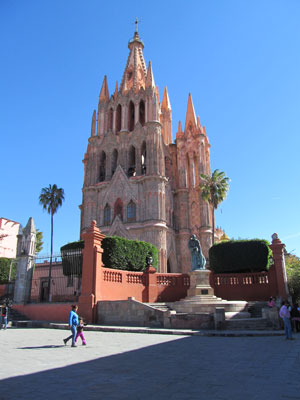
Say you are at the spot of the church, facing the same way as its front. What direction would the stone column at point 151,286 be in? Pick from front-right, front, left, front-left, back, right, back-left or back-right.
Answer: front-left

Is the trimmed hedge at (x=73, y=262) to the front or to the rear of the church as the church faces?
to the front

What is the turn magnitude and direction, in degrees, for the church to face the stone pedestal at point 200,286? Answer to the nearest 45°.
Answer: approximately 45° to its left

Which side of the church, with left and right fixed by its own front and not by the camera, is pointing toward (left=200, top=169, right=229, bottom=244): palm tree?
left

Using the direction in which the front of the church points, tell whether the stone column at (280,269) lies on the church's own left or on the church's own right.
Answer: on the church's own left

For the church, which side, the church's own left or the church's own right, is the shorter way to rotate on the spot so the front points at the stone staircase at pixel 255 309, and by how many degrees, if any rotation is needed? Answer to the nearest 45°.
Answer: approximately 45° to the church's own left

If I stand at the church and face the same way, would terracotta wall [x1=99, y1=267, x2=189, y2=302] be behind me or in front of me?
in front

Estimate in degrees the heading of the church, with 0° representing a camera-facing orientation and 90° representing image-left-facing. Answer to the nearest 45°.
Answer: approximately 45°
